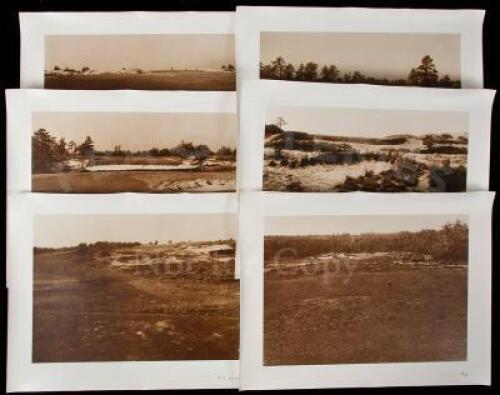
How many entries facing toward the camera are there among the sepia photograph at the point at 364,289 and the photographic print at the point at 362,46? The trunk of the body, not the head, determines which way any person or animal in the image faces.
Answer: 2

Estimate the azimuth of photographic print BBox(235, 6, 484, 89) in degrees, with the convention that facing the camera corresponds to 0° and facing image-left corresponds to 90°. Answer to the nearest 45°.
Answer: approximately 0°

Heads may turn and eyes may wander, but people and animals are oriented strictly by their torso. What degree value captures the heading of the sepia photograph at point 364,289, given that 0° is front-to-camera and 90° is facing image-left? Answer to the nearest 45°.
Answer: approximately 0°

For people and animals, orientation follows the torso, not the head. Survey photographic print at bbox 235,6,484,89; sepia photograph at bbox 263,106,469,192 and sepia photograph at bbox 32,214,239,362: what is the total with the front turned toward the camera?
3
